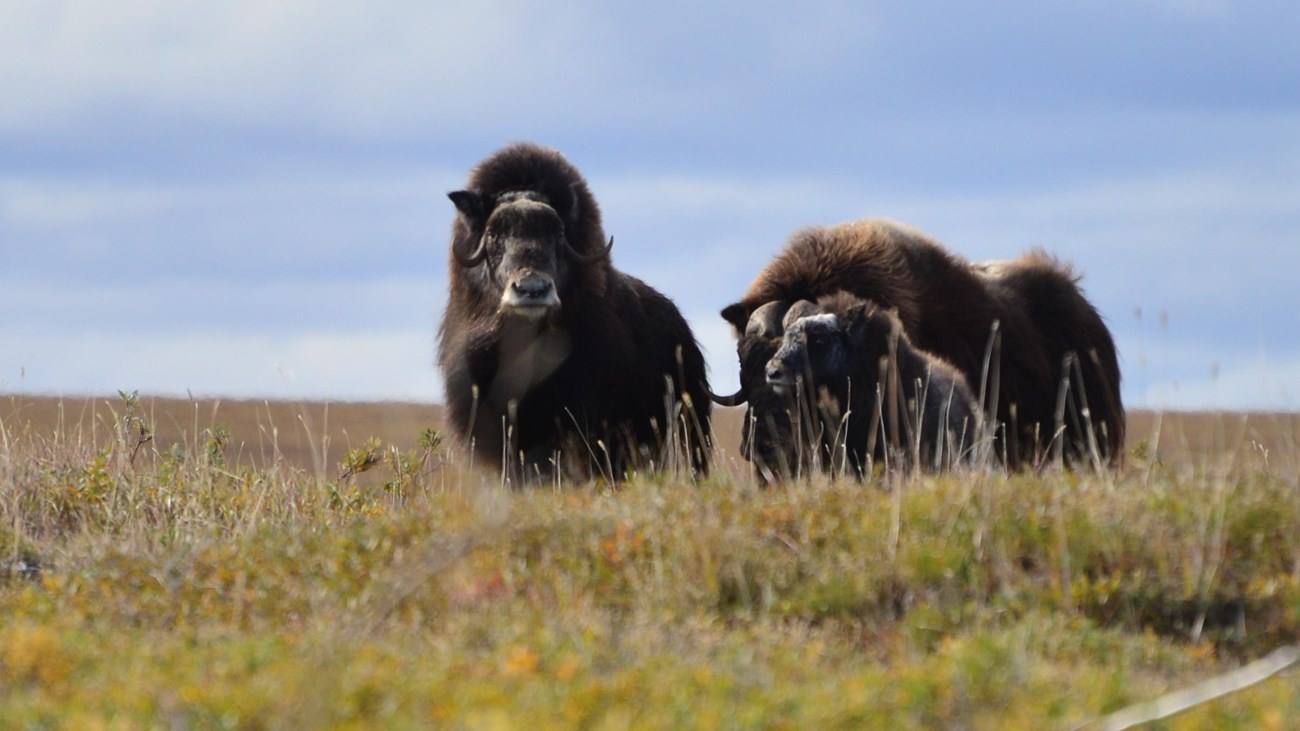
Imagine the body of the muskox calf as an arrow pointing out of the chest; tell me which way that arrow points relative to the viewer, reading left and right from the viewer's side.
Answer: facing the viewer and to the left of the viewer

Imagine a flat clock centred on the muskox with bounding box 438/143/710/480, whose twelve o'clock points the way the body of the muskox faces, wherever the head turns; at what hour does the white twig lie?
The white twig is roughly at 10 o'clock from the muskox.

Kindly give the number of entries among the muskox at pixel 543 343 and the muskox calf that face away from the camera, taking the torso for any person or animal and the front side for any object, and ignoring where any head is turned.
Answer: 0

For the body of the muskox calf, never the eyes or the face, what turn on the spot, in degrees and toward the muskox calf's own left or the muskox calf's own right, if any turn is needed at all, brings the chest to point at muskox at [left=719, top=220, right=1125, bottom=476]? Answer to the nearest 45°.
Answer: approximately 180°

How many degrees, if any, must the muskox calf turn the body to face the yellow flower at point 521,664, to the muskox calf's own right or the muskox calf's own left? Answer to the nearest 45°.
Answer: approximately 45° to the muskox calf's own left

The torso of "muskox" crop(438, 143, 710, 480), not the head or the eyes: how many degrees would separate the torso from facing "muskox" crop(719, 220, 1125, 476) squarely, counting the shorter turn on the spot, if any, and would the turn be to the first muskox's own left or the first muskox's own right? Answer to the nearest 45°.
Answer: approximately 135° to the first muskox's own left

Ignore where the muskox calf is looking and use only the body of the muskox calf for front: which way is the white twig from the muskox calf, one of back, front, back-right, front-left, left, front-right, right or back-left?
front-left

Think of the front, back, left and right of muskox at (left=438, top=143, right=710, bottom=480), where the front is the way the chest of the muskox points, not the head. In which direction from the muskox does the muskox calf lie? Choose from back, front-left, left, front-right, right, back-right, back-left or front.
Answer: left

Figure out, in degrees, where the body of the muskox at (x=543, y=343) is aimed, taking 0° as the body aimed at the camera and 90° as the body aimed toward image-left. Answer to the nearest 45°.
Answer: approximately 45°
